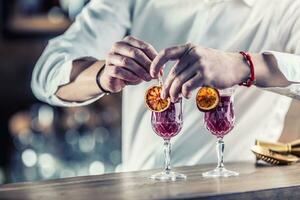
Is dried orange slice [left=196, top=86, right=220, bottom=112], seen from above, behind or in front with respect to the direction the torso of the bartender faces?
in front

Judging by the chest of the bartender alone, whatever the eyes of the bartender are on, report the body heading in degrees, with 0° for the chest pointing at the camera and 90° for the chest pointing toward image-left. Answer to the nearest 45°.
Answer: approximately 0°
